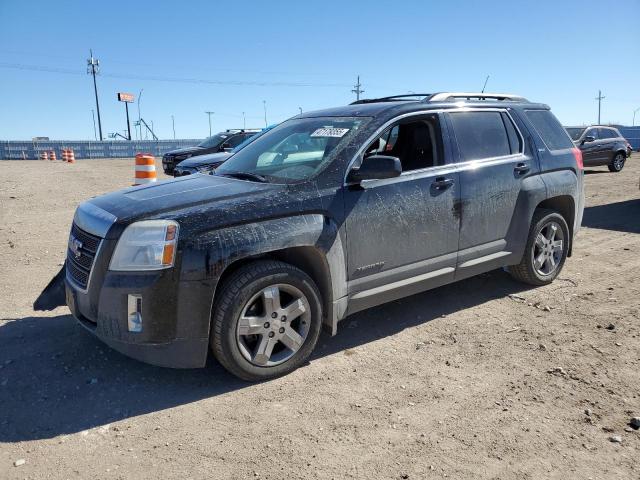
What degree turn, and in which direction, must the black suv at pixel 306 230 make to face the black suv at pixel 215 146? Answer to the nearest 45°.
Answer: approximately 135° to its right

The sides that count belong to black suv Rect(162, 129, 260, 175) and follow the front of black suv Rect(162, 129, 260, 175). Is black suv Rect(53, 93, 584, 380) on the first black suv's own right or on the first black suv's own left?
on the first black suv's own left

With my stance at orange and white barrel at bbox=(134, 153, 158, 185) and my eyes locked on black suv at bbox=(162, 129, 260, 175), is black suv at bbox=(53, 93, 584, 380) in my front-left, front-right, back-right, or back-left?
back-right

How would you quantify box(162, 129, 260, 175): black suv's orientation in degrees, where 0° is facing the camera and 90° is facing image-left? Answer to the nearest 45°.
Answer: approximately 45°

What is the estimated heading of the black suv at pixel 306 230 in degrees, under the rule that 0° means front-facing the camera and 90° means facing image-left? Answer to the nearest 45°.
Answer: approximately 45°

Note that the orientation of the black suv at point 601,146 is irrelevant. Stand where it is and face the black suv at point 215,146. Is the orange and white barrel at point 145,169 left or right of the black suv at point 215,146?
left

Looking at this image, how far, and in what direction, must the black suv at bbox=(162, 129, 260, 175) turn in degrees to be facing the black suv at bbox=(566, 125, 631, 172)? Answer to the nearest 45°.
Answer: approximately 135° to its left

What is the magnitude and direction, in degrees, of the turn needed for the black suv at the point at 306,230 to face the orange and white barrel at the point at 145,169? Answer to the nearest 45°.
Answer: approximately 90° to its right
